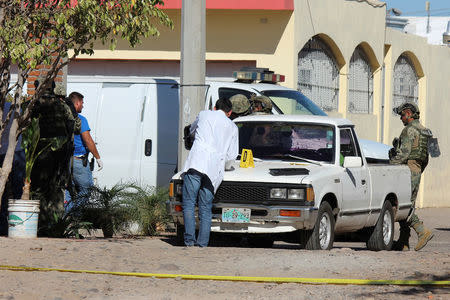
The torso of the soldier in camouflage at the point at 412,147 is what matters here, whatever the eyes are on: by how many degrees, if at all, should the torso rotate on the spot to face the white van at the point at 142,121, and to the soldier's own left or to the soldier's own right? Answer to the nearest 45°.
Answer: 0° — they already face it

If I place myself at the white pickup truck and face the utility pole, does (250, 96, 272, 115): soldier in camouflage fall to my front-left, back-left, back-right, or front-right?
front-right

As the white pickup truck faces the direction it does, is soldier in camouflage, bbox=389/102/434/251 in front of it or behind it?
behind

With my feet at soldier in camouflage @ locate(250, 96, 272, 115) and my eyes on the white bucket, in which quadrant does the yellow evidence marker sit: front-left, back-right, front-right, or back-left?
front-left

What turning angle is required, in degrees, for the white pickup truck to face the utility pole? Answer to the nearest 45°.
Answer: approximately 90° to its right

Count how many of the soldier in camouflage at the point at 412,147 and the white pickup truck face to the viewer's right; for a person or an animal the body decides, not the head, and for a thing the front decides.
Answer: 0

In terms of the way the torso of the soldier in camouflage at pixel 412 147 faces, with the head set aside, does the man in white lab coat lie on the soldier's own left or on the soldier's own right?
on the soldier's own left

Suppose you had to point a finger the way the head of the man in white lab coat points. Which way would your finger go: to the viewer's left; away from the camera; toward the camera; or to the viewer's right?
away from the camera

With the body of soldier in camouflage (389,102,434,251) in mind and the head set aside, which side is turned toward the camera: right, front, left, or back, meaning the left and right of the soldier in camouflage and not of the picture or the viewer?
left

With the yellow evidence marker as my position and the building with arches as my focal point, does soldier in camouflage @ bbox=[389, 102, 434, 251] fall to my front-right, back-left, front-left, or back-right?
front-right

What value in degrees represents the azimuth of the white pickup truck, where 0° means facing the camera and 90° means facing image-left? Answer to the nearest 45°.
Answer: approximately 45°

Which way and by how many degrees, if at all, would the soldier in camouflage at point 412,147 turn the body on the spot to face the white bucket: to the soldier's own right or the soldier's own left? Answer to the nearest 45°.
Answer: approximately 45° to the soldier's own left

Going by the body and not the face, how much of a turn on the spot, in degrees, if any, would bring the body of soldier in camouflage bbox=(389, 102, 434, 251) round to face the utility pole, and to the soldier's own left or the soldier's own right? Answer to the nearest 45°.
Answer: approximately 45° to the soldier's own left

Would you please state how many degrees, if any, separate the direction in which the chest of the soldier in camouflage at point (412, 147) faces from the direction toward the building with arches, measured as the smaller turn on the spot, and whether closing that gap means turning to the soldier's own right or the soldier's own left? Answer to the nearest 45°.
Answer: approximately 90° to the soldier's own right
